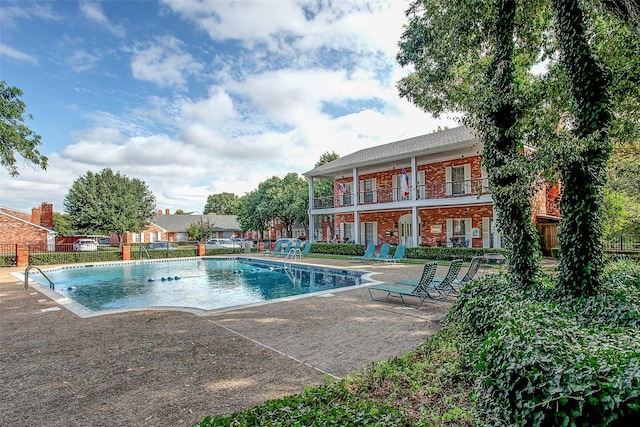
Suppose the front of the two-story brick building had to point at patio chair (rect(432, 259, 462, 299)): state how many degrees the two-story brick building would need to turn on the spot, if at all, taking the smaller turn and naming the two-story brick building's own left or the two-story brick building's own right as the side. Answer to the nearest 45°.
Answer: approximately 45° to the two-story brick building's own left

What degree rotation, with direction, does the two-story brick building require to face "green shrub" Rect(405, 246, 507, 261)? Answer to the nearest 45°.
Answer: approximately 45° to its left

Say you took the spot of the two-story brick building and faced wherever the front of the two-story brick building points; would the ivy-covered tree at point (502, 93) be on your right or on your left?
on your left

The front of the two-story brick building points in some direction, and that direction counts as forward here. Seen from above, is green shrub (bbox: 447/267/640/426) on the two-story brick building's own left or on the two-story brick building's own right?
on the two-story brick building's own left

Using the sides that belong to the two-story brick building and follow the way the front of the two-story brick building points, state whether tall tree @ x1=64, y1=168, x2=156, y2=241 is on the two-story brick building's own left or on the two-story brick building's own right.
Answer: on the two-story brick building's own right

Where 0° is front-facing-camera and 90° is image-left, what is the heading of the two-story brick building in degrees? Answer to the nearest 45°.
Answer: approximately 45°

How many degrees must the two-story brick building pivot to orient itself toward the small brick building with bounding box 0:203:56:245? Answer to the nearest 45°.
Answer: approximately 45° to its right

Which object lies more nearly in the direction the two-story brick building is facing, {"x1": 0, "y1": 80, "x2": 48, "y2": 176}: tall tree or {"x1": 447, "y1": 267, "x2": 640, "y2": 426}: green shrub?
the tall tree
